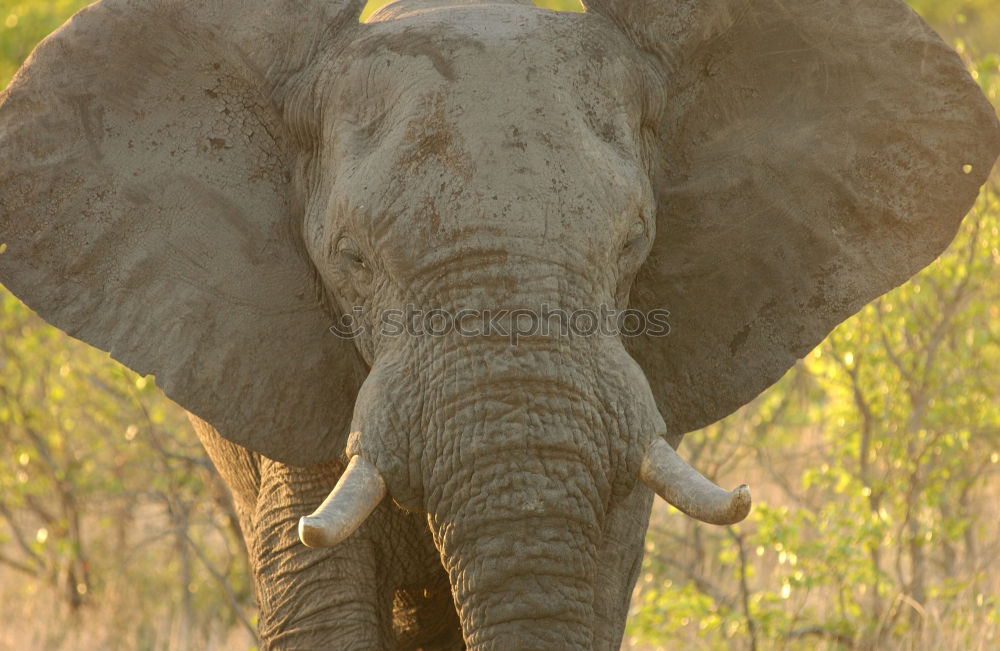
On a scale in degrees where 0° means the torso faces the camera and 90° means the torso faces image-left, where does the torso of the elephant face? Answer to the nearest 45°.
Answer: approximately 0°
